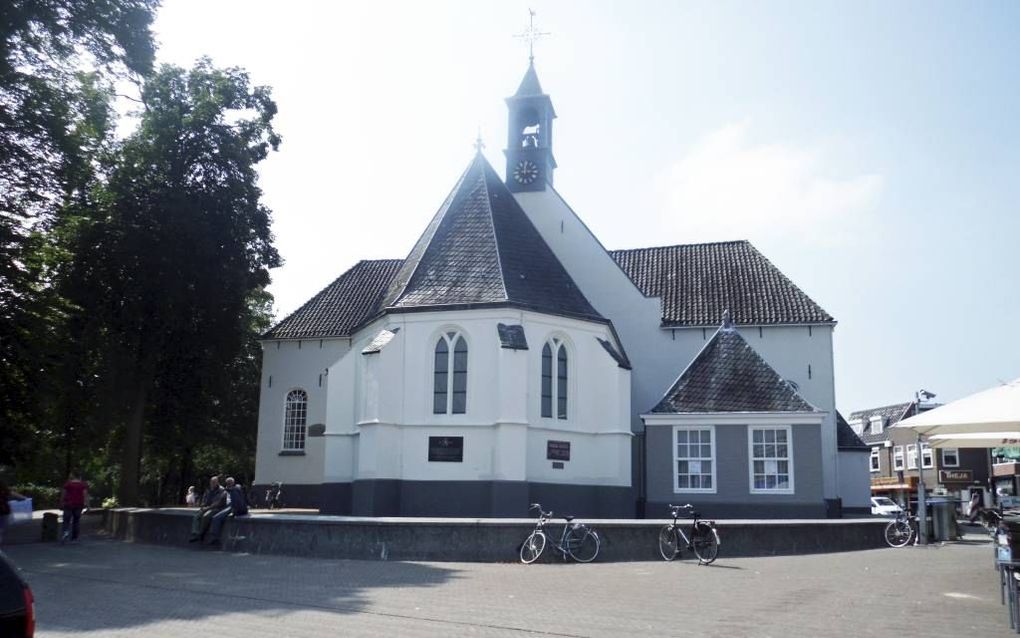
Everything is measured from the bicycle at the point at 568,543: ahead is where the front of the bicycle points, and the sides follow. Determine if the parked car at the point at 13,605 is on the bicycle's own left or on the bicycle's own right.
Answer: on the bicycle's own left

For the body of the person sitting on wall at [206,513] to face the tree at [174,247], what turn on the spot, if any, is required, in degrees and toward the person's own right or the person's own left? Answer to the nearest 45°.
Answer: approximately 135° to the person's own right

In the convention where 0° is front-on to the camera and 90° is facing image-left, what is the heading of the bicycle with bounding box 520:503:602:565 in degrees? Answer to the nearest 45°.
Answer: approximately 90°

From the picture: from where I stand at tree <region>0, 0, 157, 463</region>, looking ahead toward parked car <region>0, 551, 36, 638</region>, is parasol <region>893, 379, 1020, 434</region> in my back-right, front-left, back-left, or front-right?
front-left

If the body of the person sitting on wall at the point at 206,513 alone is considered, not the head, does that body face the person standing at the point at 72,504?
no

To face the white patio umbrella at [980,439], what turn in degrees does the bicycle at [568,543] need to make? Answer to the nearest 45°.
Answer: approximately 180°

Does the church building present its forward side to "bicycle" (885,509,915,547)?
no

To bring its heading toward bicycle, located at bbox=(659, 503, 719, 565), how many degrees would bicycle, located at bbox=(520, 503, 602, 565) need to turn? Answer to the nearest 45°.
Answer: approximately 180°

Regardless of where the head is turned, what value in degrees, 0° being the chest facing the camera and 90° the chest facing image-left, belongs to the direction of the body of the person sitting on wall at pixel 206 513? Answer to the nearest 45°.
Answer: approximately 45°

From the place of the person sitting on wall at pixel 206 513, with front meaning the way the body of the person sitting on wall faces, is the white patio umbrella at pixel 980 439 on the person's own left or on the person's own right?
on the person's own left

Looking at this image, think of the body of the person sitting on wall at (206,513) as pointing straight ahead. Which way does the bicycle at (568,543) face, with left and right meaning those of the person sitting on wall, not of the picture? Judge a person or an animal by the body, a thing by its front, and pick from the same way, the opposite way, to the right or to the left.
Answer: to the right
